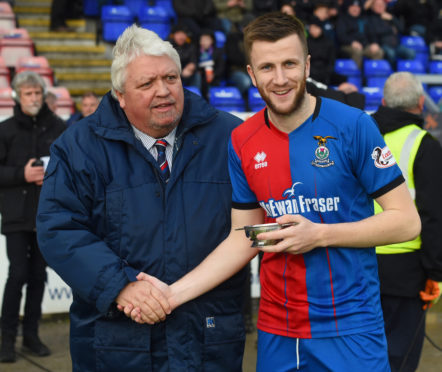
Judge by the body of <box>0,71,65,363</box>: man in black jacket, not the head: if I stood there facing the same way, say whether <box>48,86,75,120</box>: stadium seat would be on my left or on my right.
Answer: on my left

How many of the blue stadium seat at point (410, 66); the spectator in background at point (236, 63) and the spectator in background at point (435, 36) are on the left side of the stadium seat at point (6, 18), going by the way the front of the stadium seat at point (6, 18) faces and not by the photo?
3

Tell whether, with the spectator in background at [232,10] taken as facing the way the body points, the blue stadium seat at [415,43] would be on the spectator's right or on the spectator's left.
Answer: on the spectator's left

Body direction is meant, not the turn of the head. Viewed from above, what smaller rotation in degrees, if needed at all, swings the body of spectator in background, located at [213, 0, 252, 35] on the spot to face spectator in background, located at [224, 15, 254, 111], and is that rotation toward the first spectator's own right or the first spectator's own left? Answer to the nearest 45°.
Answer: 0° — they already face them

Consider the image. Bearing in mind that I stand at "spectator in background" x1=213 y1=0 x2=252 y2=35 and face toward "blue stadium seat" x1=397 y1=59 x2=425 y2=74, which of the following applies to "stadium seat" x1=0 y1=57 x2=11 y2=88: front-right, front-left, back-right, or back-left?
back-right

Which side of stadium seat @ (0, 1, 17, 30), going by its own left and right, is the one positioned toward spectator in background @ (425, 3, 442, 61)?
left

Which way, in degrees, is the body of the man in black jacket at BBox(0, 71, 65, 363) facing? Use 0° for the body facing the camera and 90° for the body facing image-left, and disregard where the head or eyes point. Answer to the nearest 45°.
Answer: approximately 315°

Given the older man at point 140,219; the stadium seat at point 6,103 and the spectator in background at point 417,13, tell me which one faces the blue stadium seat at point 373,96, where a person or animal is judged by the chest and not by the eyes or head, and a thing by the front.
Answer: the spectator in background

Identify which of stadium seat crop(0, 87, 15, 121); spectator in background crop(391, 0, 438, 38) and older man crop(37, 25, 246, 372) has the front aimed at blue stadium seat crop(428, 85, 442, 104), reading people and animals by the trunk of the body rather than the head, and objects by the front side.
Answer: the spectator in background

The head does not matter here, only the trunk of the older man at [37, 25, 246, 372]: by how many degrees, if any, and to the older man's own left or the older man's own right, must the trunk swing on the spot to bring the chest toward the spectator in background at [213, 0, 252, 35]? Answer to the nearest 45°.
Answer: approximately 135° to the older man's own left

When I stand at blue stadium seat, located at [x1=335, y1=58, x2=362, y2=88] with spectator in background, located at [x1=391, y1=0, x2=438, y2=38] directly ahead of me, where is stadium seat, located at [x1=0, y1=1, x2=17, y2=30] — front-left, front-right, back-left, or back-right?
back-left

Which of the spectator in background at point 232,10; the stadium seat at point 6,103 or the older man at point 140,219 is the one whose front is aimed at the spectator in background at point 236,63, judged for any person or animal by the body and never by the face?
the spectator in background at point 232,10

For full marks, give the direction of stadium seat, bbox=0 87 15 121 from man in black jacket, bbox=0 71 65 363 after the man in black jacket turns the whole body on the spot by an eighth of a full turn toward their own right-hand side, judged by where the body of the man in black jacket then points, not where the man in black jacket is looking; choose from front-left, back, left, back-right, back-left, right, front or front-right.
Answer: back
